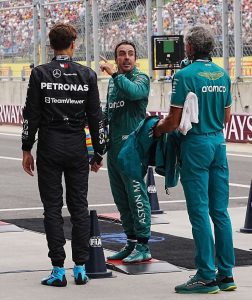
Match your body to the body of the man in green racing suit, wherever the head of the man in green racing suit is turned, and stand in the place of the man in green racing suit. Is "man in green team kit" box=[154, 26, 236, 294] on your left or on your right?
on your left

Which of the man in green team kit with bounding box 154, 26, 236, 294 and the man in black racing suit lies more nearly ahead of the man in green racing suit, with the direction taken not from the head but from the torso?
the man in black racing suit

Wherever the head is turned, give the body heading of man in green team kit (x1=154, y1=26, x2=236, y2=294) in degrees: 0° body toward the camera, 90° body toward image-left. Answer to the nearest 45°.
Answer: approximately 135°

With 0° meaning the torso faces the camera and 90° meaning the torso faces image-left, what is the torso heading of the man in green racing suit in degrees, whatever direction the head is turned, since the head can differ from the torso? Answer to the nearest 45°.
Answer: approximately 45°

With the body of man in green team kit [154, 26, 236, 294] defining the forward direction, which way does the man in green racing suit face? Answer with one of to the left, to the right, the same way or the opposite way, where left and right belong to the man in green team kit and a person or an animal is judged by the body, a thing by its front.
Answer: to the left

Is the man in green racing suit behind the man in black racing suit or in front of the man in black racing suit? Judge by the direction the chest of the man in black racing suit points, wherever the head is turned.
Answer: in front

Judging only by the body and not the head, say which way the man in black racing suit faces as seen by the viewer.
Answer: away from the camera

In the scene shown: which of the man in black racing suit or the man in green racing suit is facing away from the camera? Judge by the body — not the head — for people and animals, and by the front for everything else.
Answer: the man in black racing suit

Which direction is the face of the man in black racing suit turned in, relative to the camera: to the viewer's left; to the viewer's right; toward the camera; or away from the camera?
away from the camera
